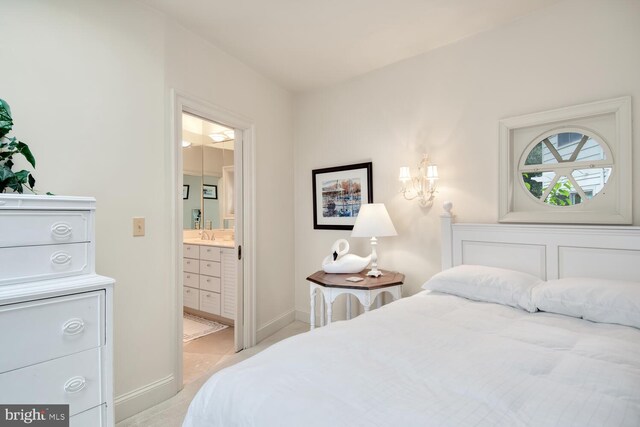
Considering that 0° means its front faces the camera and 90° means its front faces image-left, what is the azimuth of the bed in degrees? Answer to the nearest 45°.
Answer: approximately 45°

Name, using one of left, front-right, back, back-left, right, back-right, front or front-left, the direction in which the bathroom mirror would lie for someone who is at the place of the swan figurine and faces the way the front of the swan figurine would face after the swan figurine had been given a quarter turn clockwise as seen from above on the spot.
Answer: front-left

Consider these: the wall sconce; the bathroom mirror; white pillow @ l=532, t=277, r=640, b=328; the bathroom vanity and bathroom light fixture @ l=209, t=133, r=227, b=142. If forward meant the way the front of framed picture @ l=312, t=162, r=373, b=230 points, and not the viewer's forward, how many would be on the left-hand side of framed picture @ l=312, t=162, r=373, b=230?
2

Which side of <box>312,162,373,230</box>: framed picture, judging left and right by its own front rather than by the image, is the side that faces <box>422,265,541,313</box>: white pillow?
left

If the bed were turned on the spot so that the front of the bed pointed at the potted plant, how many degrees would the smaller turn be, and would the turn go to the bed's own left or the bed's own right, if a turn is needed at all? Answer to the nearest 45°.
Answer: approximately 45° to the bed's own right

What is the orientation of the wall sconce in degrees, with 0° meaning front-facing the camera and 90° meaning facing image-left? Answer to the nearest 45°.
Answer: approximately 45°

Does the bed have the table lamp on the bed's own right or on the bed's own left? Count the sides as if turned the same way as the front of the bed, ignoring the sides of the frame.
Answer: on the bed's own right

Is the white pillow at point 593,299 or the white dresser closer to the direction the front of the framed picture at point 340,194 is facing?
the white dresser

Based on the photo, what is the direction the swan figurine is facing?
to the viewer's left

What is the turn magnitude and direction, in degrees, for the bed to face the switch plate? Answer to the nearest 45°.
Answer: approximately 45° to its right

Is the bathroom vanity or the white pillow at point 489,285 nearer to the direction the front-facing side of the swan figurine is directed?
the bathroom vanity

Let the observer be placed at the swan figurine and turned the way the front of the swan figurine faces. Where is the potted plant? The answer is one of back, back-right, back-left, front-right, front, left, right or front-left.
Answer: front-left

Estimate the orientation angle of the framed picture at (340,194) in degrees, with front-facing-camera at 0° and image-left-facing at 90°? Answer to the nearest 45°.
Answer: approximately 45°

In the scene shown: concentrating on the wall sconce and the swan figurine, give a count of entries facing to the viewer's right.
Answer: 0

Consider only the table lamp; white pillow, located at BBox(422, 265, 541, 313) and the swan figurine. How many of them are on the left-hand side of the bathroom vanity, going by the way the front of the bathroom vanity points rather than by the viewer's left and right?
3
